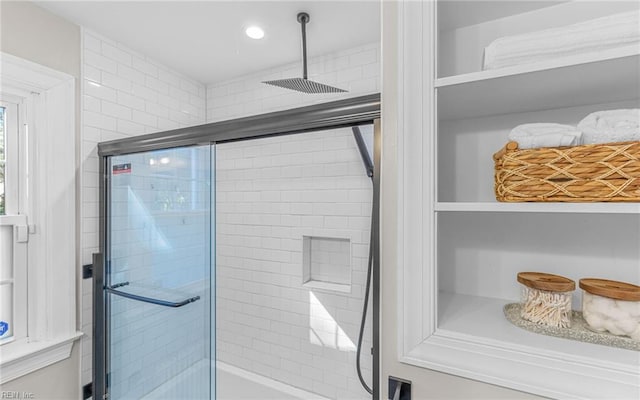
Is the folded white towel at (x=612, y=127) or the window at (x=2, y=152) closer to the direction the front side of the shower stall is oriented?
the window

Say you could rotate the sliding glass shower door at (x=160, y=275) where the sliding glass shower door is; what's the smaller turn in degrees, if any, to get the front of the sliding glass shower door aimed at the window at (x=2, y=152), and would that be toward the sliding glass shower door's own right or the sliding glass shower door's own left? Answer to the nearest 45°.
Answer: approximately 90° to the sliding glass shower door's own right

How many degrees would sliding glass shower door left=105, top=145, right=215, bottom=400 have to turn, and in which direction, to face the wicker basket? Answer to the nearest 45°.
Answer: approximately 90° to its left

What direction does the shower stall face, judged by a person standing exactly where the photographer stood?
facing the viewer and to the left of the viewer

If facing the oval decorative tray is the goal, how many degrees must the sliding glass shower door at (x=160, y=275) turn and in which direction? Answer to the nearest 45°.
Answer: approximately 90° to its left

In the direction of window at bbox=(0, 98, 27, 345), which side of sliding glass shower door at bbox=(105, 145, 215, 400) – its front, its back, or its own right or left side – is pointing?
right

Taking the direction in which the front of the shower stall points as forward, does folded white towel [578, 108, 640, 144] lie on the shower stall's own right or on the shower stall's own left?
on the shower stall's own left

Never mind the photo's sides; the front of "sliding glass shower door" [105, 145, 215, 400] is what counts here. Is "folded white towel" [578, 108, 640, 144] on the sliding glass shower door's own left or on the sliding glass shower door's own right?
on the sliding glass shower door's own left

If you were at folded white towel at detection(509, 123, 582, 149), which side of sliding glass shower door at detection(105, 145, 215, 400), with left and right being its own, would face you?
left

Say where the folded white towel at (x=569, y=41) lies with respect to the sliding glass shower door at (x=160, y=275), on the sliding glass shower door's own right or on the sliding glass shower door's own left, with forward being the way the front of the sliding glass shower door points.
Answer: on the sliding glass shower door's own left
